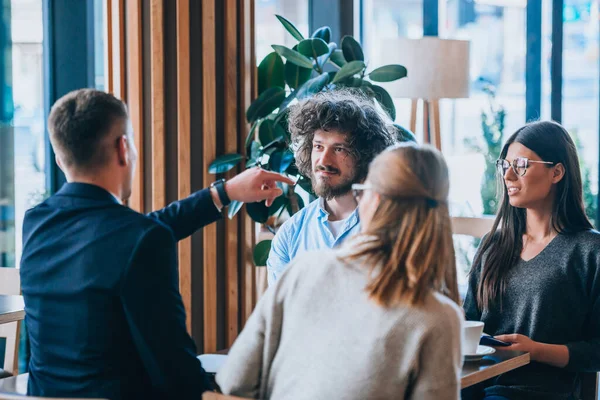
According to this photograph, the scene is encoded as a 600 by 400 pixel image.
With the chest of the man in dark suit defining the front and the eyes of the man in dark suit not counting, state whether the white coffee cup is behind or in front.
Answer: in front

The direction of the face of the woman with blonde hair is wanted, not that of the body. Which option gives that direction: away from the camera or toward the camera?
away from the camera

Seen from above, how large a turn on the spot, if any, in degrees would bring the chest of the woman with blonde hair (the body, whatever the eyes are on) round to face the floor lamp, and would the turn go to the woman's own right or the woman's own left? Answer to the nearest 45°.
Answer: approximately 45° to the woman's own right

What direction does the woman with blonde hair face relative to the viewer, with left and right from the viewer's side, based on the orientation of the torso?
facing away from the viewer and to the left of the viewer

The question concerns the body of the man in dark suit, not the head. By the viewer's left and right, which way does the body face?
facing away from the viewer and to the right of the viewer

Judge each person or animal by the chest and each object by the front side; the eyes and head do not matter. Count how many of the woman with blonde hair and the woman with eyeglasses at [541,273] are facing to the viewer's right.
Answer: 0

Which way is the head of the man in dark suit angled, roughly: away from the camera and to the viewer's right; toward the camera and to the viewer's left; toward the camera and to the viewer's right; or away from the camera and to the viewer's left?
away from the camera and to the viewer's right

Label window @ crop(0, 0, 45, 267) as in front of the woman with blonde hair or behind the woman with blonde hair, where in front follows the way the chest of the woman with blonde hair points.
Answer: in front
